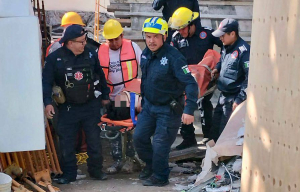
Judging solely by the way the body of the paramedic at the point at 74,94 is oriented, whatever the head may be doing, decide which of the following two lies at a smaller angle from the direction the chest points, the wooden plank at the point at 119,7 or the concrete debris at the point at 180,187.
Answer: the concrete debris

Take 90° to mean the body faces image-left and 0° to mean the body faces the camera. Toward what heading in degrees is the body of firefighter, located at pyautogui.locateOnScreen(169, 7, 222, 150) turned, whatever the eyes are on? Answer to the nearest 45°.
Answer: approximately 45°

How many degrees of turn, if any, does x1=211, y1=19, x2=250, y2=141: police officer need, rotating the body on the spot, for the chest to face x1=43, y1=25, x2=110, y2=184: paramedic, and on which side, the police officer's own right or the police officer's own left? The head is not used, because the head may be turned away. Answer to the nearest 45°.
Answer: approximately 45° to the police officer's own right

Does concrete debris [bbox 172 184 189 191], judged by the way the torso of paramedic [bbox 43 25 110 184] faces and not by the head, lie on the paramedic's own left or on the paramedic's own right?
on the paramedic's own left

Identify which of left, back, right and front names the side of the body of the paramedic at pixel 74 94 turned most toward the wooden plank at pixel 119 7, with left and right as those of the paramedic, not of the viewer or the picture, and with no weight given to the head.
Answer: back

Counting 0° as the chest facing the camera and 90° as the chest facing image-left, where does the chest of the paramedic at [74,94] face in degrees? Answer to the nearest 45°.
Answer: approximately 0°

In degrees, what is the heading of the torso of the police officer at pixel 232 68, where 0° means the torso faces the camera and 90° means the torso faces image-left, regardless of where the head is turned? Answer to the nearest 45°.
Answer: approximately 45°

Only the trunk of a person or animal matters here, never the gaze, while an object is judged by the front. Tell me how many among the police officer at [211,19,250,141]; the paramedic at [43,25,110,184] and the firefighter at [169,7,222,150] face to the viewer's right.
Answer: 0

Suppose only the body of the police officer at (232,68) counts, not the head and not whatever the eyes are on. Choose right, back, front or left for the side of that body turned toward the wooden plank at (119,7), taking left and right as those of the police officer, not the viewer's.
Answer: right

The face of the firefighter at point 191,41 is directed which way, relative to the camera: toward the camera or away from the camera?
toward the camera

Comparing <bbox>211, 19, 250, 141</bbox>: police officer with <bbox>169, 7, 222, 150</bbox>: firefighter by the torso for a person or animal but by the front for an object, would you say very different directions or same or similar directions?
same or similar directions
